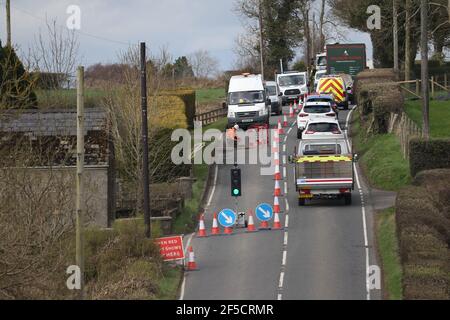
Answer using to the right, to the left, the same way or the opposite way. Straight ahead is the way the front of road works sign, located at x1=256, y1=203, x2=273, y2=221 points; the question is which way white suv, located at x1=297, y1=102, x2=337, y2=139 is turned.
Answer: the opposite way

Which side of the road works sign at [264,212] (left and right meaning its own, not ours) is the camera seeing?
front

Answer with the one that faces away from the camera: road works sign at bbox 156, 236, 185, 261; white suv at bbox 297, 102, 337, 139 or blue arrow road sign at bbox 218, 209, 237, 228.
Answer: the white suv

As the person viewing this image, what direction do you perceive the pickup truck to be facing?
facing away from the viewer

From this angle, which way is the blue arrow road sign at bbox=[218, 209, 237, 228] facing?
toward the camera

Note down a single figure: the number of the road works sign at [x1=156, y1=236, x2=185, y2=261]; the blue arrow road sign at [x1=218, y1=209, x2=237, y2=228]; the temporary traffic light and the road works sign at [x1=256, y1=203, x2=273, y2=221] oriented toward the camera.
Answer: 4

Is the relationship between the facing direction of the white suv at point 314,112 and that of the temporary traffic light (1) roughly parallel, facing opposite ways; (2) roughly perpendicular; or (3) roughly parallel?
roughly parallel, facing opposite ways

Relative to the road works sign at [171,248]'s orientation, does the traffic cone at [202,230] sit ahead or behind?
behind

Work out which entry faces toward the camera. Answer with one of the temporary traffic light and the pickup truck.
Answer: the temporary traffic light

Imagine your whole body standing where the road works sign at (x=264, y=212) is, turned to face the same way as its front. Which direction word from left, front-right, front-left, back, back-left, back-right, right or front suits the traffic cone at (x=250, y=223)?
right

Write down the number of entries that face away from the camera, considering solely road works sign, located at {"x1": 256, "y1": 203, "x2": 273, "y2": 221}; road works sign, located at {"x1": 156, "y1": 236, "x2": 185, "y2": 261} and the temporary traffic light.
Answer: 0

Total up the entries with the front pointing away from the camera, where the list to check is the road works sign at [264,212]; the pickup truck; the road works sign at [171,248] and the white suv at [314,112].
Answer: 2

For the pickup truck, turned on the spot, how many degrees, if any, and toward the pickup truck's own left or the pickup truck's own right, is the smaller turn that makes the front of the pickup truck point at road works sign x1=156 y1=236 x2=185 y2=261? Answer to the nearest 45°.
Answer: approximately 135° to the pickup truck's own left

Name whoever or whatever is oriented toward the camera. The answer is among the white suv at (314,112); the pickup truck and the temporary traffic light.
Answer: the temporary traffic light

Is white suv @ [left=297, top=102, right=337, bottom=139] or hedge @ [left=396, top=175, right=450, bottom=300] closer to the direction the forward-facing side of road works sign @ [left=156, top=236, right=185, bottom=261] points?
the hedge
